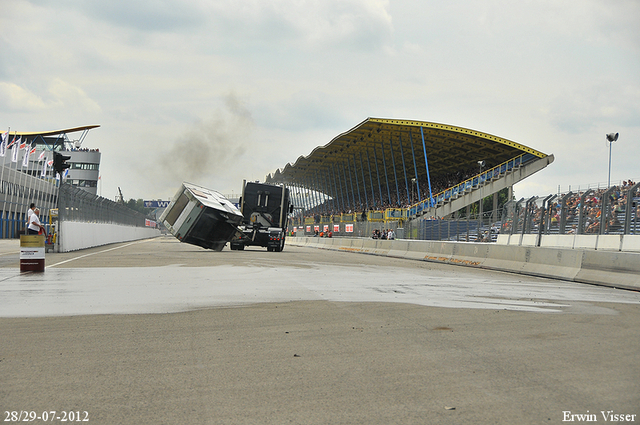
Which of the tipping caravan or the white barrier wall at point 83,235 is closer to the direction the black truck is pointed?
the white barrier wall

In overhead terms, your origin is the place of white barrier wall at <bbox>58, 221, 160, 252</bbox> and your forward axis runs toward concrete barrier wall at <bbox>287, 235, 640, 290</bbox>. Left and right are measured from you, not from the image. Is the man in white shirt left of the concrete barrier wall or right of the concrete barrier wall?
right

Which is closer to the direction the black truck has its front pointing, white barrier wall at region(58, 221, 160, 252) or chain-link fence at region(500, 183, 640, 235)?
the white barrier wall
